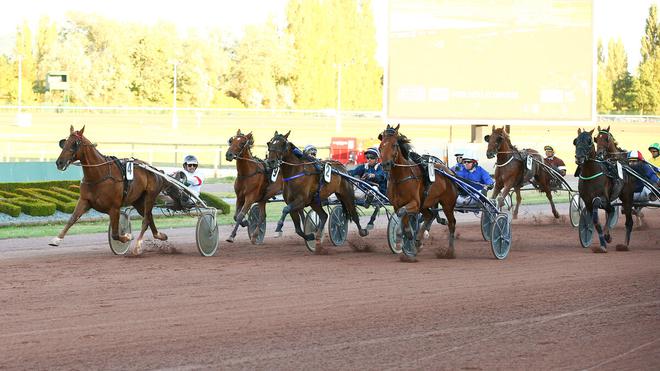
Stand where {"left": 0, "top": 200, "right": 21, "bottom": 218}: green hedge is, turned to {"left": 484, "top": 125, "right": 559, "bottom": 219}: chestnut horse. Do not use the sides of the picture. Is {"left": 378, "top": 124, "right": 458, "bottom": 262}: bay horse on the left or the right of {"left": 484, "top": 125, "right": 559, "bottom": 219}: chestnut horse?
right

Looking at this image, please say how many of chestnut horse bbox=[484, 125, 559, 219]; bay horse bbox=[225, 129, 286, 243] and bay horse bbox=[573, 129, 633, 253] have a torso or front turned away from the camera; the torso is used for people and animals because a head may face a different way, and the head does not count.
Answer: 0

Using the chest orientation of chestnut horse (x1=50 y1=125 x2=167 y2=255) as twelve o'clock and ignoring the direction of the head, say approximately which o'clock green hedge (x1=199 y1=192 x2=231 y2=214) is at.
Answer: The green hedge is roughly at 5 o'clock from the chestnut horse.

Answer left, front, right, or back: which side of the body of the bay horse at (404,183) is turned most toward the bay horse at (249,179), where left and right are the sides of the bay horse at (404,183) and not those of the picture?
right

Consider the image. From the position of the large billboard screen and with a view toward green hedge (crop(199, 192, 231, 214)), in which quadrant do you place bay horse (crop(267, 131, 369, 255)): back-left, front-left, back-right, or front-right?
front-left

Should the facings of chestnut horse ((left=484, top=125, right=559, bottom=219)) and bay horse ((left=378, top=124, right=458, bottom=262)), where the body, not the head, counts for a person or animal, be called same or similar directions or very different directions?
same or similar directions

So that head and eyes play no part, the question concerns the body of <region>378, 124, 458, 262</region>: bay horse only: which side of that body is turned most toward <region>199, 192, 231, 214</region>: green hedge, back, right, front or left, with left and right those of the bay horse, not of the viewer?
right

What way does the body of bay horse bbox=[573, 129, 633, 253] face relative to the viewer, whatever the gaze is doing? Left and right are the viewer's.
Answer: facing the viewer and to the left of the viewer

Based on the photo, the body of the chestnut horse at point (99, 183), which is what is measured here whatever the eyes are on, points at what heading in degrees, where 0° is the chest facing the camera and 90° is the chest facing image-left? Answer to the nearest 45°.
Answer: approximately 45°

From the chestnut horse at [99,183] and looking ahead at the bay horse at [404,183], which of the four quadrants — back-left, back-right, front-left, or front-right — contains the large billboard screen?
front-left

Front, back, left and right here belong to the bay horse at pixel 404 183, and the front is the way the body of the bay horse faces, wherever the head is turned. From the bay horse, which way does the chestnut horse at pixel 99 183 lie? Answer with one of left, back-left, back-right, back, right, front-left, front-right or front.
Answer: front-right

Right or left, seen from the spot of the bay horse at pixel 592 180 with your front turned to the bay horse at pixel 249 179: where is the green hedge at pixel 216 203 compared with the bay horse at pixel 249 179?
right

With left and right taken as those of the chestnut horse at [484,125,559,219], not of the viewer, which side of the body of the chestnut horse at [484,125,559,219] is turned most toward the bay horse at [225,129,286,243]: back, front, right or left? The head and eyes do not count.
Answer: front

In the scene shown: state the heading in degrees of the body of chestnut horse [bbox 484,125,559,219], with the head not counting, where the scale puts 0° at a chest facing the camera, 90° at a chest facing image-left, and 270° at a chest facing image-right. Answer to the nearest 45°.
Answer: approximately 45°

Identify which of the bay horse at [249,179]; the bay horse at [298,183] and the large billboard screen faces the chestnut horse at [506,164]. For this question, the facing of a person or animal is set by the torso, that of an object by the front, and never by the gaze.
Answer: the large billboard screen

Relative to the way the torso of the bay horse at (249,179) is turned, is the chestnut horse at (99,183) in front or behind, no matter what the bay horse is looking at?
in front
